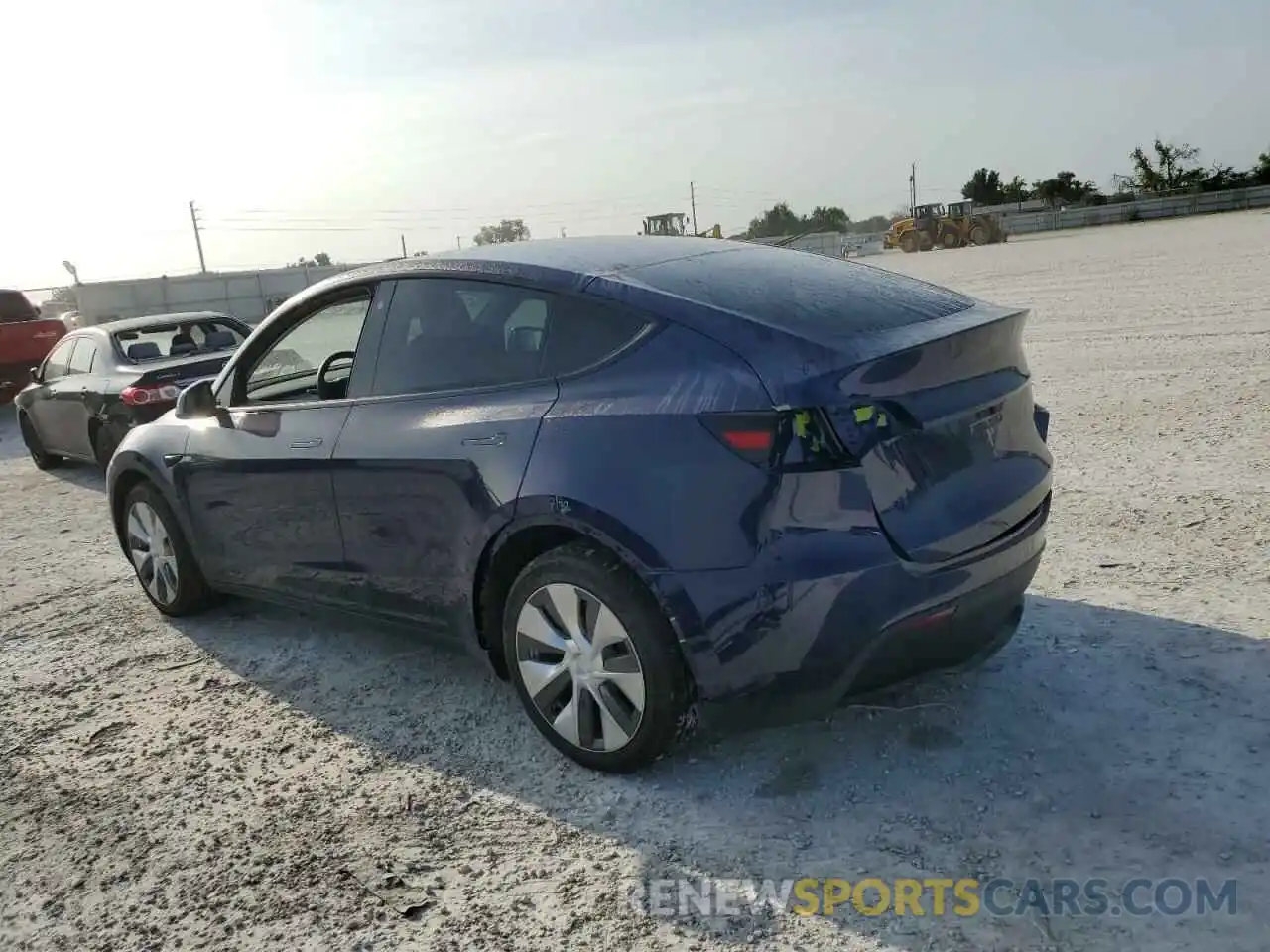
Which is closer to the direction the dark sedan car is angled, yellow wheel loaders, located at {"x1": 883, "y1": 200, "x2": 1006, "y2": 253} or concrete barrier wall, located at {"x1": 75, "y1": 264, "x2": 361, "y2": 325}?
the concrete barrier wall

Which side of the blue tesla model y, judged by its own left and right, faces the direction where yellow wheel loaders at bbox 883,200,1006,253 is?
right

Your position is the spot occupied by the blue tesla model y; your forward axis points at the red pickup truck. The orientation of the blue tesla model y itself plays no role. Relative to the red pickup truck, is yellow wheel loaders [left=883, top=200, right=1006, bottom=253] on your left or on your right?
right

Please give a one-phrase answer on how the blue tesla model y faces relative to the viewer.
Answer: facing away from the viewer and to the left of the viewer

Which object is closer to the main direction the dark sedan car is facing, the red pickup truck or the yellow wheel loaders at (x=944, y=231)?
the red pickup truck

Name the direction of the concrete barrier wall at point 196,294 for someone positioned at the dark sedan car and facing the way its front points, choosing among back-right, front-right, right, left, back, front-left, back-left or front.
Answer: front-right

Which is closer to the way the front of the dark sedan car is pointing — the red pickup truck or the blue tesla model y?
the red pickup truck

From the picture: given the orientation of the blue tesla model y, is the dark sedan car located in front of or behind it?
in front

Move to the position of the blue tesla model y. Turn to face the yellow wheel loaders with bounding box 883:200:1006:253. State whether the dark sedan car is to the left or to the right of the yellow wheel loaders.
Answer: left

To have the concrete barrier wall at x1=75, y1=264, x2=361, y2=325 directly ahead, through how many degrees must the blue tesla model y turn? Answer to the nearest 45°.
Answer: approximately 45° to its right

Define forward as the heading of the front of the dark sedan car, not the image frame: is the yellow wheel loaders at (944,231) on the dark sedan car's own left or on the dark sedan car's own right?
on the dark sedan car's own right

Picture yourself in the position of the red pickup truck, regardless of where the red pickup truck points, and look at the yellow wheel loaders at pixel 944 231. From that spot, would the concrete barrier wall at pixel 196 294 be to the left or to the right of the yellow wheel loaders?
left

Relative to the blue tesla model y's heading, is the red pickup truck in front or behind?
in front

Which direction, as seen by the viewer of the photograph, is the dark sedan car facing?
facing away from the viewer and to the left of the viewer

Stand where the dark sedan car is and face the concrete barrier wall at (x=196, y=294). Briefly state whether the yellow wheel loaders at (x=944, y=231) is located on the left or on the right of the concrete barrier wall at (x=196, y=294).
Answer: right
